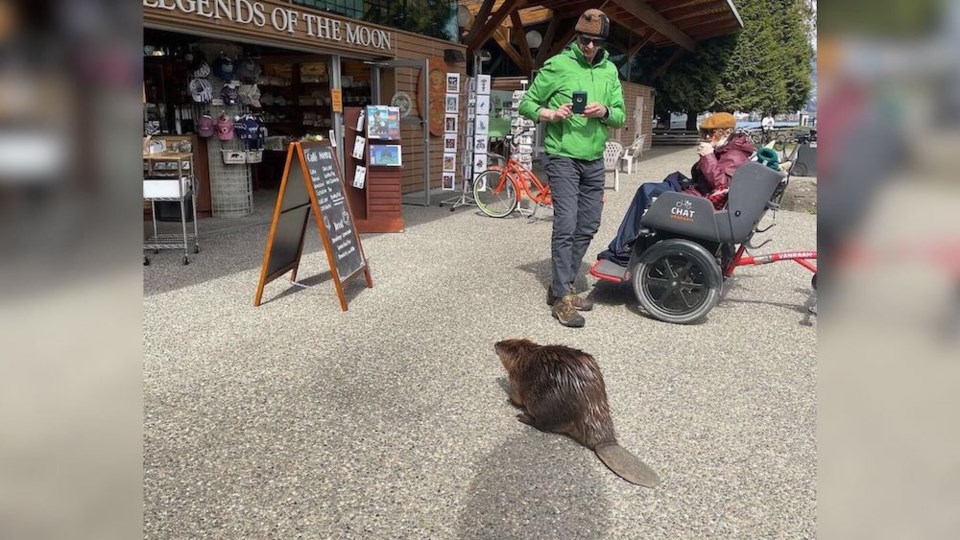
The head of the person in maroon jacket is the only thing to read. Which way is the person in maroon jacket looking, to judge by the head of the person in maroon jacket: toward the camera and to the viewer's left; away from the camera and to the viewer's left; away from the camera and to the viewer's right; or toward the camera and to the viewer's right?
toward the camera and to the viewer's left

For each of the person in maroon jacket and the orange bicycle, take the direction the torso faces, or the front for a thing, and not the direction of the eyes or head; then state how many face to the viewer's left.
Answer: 2

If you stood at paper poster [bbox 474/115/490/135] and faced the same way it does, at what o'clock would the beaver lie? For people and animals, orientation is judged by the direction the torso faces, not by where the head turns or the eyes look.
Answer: The beaver is roughly at 12 o'clock from the paper poster.

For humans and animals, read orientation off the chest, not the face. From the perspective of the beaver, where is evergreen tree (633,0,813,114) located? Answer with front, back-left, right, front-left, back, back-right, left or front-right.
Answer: front-right

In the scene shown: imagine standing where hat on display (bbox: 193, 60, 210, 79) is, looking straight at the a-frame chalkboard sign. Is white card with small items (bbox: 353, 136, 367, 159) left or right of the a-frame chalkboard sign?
left

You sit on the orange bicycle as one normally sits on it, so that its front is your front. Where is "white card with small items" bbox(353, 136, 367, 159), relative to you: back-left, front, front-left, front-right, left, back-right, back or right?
front-left

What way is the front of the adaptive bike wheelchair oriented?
to the viewer's left

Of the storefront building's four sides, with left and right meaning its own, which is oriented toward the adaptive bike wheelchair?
front

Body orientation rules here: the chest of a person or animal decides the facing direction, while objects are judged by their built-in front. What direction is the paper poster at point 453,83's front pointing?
toward the camera

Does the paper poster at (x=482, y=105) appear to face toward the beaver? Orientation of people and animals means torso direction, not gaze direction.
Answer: yes

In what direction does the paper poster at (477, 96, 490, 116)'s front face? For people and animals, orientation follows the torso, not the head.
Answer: toward the camera

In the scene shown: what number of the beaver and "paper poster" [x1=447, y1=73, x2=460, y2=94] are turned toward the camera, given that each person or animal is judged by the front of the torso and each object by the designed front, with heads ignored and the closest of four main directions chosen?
1

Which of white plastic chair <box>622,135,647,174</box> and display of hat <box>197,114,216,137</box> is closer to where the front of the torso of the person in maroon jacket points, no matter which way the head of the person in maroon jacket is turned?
the display of hat

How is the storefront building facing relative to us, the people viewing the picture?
facing the viewer and to the right of the viewer
